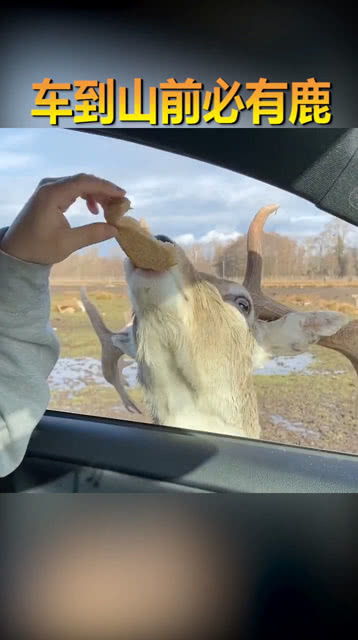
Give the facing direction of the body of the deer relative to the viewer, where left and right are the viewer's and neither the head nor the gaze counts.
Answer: facing the viewer and to the left of the viewer
